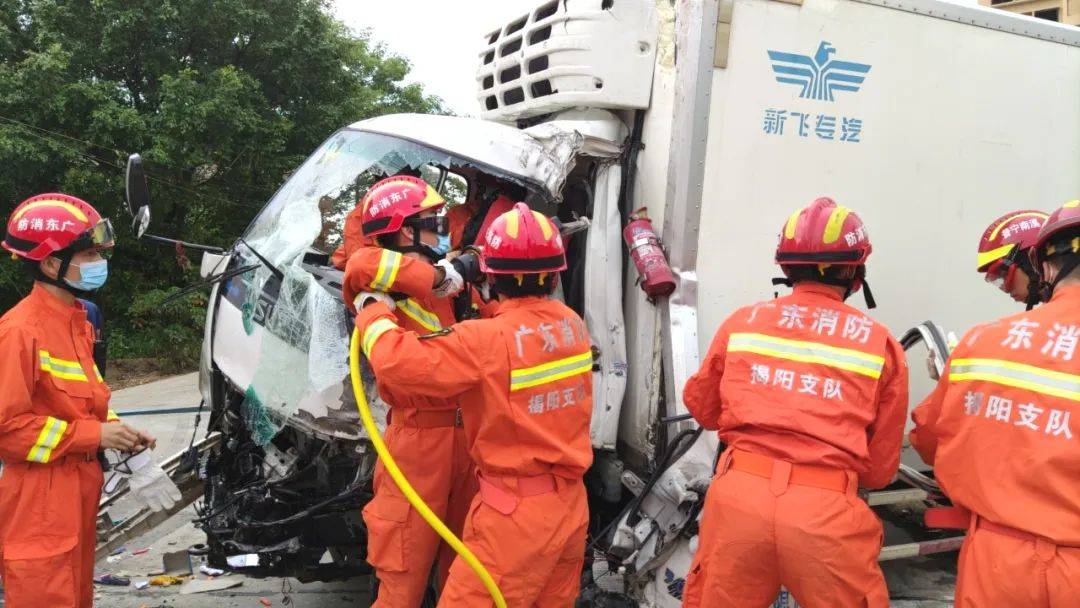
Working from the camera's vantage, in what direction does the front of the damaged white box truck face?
facing the viewer and to the left of the viewer

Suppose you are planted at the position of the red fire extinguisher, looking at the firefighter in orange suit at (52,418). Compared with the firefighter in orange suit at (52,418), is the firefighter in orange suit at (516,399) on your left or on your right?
left

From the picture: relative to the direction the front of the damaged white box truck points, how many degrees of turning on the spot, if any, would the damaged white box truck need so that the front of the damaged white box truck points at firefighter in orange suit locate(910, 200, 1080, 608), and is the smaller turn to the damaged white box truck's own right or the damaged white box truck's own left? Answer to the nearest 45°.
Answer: approximately 90° to the damaged white box truck's own left

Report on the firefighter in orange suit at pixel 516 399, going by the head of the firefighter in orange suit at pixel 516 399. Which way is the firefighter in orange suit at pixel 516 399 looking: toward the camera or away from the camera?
away from the camera

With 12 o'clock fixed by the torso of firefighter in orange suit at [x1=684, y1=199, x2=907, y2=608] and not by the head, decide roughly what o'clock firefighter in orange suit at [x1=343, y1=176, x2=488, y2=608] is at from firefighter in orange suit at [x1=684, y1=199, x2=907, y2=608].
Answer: firefighter in orange suit at [x1=343, y1=176, x2=488, y2=608] is roughly at 9 o'clock from firefighter in orange suit at [x1=684, y1=199, x2=907, y2=608].

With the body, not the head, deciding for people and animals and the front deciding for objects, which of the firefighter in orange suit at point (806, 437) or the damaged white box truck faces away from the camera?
the firefighter in orange suit

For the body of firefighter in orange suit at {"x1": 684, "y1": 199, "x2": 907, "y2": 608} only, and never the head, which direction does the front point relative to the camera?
away from the camera

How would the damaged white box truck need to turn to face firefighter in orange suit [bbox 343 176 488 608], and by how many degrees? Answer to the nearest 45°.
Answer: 0° — it already faces them

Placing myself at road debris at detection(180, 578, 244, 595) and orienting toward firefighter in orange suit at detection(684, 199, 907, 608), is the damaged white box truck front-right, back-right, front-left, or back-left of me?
front-left

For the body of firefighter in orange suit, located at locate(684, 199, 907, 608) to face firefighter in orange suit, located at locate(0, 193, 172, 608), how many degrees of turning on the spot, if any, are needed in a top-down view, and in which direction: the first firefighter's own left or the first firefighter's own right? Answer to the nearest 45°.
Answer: approximately 90° to the first firefighter's own left

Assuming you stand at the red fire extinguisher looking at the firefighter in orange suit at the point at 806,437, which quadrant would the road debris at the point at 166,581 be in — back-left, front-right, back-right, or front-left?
back-right

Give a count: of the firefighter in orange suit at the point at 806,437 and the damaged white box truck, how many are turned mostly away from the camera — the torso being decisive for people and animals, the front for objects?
1

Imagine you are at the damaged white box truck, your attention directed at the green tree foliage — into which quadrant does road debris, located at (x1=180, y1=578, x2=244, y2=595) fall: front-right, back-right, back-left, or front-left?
front-left

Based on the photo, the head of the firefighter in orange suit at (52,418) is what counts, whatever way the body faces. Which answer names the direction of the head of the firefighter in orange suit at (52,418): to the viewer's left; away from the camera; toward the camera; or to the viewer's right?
to the viewer's right

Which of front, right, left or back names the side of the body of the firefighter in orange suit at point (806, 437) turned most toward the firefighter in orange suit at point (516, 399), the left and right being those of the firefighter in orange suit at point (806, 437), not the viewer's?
left

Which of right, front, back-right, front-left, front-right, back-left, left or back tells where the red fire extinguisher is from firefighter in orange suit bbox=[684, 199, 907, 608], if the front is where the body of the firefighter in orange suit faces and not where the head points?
front-left
